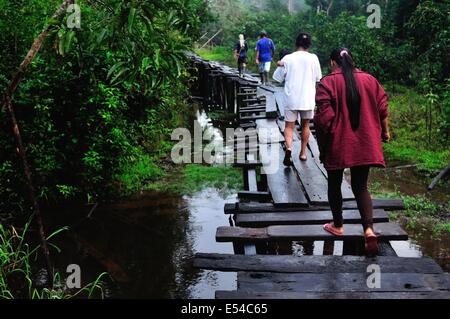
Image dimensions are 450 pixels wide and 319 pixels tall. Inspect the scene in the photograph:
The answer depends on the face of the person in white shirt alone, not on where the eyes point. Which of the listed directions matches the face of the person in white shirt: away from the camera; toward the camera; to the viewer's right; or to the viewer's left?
away from the camera

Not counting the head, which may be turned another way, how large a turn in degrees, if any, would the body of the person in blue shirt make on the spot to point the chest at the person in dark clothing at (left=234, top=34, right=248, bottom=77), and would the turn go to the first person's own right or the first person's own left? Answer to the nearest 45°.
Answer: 0° — they already face them

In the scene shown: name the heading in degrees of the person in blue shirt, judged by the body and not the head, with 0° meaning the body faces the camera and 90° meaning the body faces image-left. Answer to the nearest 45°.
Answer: approximately 180°

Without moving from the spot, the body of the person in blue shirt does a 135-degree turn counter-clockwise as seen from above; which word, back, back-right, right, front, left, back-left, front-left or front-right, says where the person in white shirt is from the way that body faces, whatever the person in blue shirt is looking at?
front-left

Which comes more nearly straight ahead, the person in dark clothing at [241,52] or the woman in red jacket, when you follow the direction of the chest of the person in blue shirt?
the person in dark clothing

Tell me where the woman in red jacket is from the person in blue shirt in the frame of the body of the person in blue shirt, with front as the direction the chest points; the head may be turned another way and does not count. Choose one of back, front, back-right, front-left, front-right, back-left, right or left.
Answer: back

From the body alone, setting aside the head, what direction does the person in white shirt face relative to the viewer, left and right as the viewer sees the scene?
facing away from the viewer

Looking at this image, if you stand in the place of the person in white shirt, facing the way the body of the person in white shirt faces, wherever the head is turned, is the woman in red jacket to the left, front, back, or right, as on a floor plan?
back
